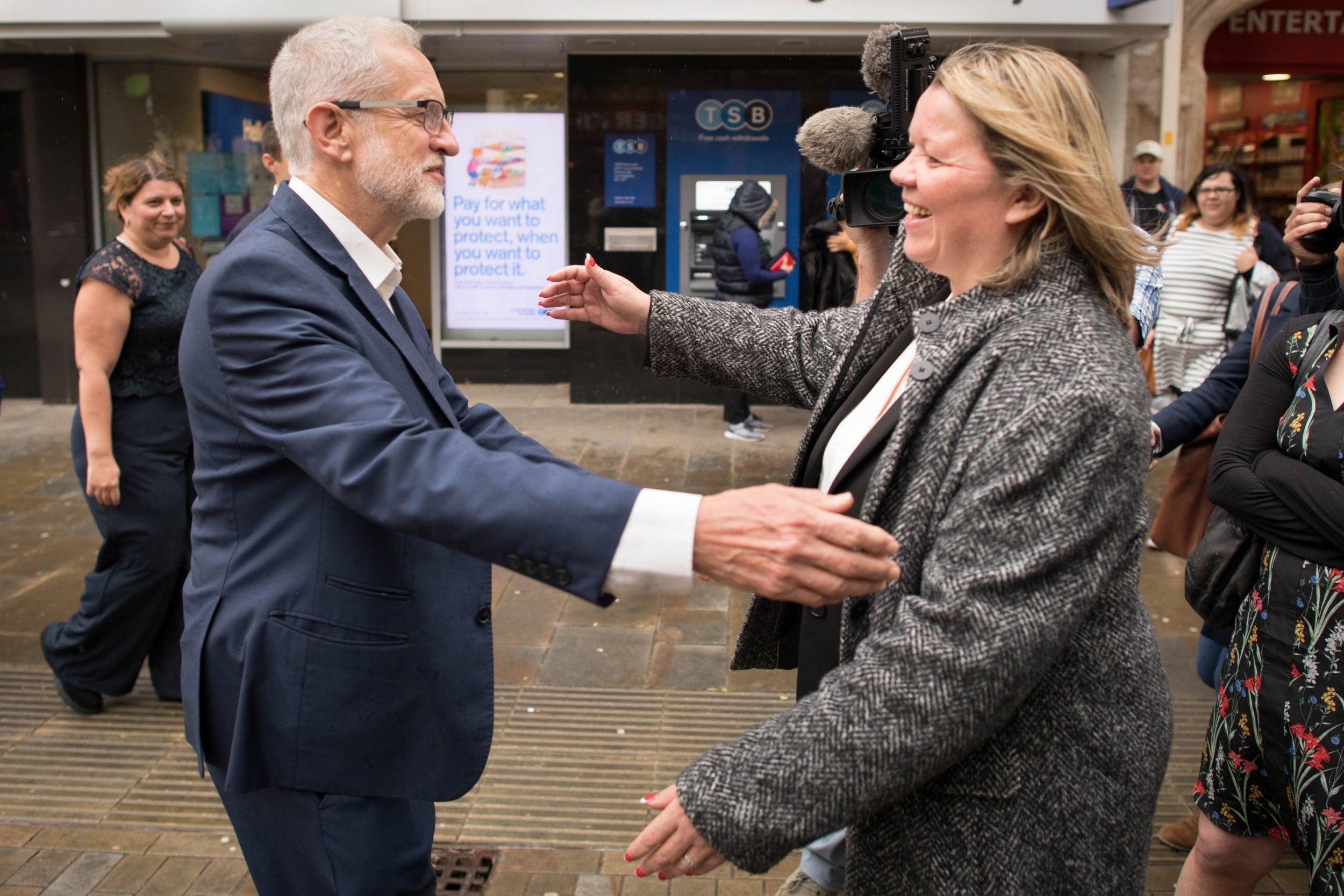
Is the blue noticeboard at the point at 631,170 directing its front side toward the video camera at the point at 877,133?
yes

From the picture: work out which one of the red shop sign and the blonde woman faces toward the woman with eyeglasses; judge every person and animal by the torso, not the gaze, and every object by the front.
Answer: the red shop sign

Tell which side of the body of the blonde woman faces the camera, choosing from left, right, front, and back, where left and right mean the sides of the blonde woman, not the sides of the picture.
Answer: left

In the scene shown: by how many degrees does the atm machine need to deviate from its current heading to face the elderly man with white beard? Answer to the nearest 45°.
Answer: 0° — it already faces them

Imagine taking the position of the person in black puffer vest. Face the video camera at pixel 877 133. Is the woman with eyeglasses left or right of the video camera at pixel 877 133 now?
left

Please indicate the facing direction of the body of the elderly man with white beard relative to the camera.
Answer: to the viewer's right

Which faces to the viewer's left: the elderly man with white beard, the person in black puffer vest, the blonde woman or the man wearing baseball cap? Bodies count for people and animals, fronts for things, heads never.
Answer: the blonde woman

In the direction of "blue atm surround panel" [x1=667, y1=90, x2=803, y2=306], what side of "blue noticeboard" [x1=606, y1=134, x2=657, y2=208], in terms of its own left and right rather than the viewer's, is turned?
left

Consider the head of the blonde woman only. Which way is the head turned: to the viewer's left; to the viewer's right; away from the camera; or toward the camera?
to the viewer's left

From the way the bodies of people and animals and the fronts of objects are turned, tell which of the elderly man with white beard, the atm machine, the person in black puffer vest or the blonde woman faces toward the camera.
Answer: the atm machine
